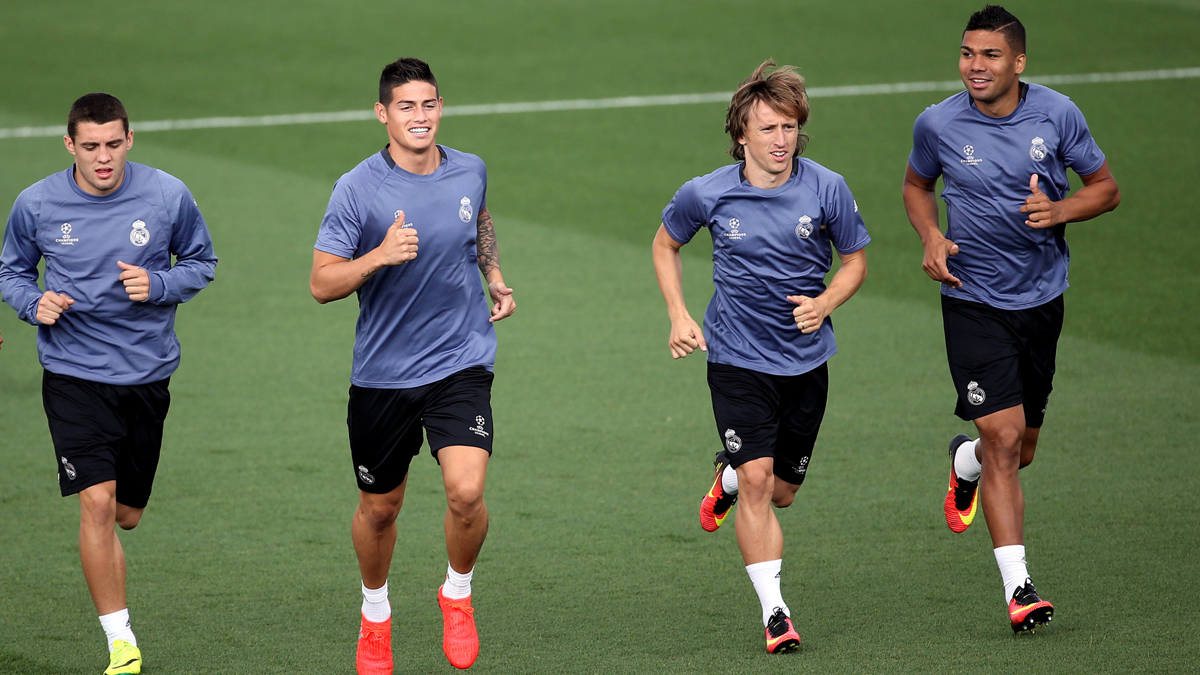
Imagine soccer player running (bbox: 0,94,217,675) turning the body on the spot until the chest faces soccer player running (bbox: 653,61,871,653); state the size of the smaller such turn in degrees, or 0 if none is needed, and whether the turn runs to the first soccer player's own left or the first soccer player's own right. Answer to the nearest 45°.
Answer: approximately 90° to the first soccer player's own left

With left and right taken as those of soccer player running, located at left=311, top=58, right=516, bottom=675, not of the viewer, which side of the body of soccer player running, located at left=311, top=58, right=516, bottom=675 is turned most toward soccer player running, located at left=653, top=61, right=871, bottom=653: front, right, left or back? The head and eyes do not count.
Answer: left

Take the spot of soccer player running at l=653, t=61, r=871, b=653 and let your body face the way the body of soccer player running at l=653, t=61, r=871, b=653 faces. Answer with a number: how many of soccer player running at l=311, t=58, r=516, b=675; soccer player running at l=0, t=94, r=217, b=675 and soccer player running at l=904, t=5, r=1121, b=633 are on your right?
2

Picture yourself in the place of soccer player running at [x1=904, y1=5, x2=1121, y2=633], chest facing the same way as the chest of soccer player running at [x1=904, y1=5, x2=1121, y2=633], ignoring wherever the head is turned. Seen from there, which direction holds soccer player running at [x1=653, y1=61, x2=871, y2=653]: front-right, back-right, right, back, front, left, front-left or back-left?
front-right

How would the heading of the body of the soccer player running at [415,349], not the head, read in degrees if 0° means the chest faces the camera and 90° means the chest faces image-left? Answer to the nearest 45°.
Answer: approximately 0°

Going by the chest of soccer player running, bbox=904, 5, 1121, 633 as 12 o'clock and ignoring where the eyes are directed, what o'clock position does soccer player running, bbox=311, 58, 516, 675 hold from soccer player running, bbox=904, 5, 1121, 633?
soccer player running, bbox=311, 58, 516, 675 is roughly at 2 o'clock from soccer player running, bbox=904, 5, 1121, 633.

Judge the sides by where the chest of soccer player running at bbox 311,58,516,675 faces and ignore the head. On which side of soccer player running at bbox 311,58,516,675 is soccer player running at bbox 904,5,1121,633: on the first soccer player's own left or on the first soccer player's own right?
on the first soccer player's own left

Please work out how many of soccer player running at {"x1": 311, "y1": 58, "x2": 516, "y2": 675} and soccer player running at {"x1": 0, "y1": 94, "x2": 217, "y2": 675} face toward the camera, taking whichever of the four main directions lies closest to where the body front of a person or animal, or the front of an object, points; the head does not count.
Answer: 2
